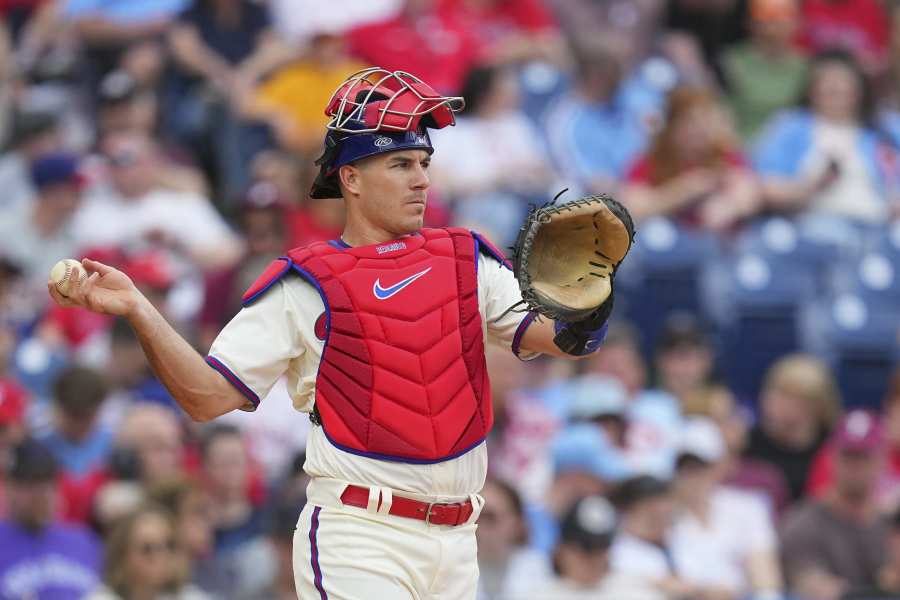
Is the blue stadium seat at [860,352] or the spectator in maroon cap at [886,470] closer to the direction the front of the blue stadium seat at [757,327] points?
the spectator in maroon cap

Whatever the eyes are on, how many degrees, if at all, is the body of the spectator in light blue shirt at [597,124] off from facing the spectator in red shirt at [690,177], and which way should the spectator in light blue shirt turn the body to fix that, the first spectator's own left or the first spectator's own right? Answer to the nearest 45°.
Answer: approximately 45° to the first spectator's own left

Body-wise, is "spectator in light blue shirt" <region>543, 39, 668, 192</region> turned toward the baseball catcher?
yes

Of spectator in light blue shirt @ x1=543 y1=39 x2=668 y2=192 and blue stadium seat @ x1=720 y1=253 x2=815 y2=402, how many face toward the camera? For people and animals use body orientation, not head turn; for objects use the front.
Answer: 2

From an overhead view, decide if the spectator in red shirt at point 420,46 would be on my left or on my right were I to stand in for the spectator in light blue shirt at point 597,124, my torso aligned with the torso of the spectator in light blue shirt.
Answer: on my right

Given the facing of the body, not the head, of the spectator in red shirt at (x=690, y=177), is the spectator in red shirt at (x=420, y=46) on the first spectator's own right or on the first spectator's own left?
on the first spectator's own right

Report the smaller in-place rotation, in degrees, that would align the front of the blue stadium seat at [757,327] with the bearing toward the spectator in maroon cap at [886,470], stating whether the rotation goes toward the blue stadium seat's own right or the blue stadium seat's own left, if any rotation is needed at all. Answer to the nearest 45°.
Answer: approximately 45° to the blue stadium seat's own left

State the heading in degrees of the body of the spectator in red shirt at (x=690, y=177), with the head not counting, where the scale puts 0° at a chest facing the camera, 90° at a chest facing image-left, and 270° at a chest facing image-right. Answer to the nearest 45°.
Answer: approximately 0°
